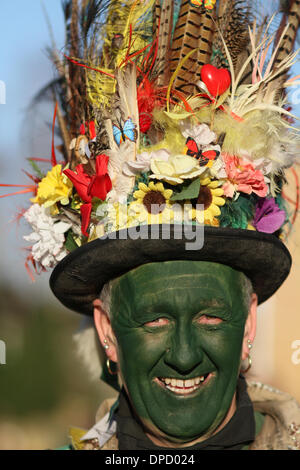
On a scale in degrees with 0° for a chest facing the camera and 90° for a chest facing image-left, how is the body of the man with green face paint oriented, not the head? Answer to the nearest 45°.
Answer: approximately 0°
